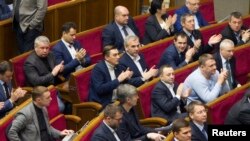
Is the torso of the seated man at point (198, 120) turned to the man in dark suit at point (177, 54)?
no

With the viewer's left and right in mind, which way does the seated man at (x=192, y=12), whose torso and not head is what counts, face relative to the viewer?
facing the viewer and to the right of the viewer

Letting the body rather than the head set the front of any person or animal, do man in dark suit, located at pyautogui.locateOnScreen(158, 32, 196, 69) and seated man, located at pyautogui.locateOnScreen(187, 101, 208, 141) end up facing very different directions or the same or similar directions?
same or similar directions

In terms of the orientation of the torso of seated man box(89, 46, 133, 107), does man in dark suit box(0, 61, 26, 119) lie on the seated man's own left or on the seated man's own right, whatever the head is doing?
on the seated man's own right

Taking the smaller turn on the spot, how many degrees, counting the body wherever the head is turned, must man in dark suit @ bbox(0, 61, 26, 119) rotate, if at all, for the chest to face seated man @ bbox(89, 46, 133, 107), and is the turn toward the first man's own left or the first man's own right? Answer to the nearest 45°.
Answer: approximately 45° to the first man's own left

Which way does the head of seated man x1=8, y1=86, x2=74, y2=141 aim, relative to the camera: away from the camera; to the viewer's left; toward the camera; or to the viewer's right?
to the viewer's right

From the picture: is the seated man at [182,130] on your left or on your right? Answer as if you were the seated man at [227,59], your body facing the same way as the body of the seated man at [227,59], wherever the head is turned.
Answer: on your right

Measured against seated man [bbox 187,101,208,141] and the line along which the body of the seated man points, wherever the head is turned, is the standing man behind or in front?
behind

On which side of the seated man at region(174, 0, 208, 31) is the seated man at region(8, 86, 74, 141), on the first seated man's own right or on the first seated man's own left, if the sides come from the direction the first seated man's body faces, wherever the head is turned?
on the first seated man's own right
